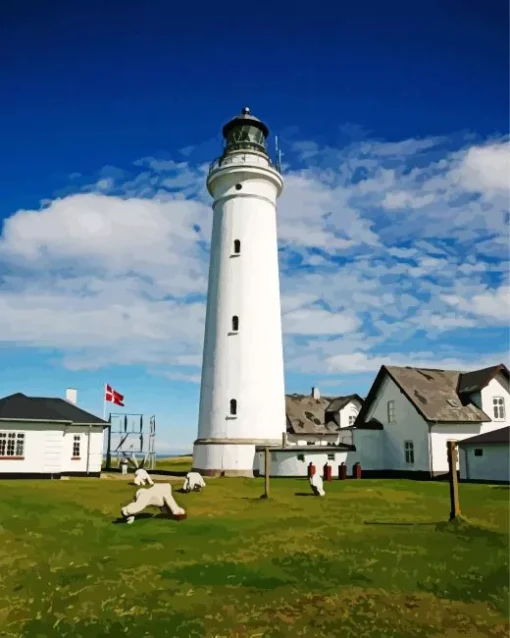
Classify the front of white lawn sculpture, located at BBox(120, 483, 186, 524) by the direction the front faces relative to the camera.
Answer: to the viewer's left

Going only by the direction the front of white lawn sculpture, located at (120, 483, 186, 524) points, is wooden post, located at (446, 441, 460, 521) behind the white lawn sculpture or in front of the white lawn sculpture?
behind

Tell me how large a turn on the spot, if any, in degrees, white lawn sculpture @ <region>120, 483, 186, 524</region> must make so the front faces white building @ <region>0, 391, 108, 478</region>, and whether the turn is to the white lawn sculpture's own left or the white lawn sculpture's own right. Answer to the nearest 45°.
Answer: approximately 90° to the white lawn sculpture's own right

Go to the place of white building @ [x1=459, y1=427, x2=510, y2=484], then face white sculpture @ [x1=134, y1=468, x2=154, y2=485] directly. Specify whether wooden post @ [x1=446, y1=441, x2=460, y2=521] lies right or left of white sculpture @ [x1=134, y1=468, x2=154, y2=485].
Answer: left

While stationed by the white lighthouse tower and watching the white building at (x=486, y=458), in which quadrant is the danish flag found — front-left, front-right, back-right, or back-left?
back-left

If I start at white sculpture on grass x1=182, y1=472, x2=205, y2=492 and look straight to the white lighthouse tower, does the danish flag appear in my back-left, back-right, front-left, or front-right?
front-left

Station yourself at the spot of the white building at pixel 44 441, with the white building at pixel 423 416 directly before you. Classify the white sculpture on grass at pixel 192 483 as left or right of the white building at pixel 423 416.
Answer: right

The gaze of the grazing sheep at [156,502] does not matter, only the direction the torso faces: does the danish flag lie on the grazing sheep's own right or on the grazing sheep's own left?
on the grazing sheep's own right

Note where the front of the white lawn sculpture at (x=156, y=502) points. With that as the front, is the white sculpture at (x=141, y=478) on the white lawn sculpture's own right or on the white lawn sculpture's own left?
on the white lawn sculpture's own right
